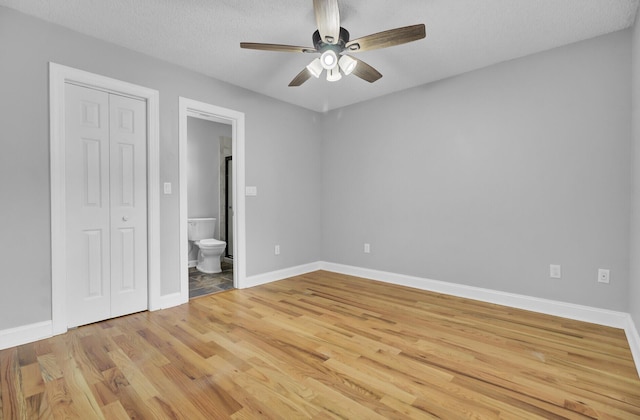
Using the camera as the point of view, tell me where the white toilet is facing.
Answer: facing the viewer and to the right of the viewer

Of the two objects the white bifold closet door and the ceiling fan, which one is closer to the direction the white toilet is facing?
the ceiling fan

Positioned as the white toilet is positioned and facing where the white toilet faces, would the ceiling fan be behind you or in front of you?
in front

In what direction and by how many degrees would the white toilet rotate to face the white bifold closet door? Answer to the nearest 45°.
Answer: approximately 90° to its right

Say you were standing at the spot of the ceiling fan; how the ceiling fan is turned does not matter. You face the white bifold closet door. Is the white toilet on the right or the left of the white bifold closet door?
right

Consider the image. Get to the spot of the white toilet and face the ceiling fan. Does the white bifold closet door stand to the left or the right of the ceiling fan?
right
